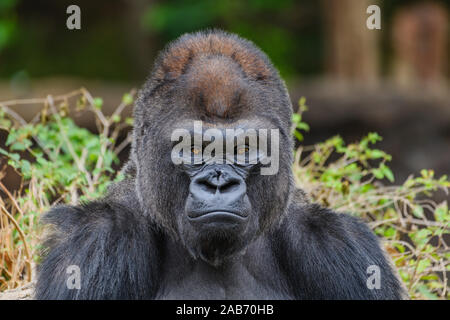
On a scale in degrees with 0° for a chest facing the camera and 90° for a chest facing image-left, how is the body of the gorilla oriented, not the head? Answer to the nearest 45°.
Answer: approximately 0°
